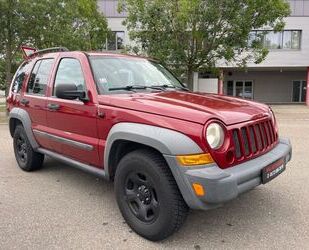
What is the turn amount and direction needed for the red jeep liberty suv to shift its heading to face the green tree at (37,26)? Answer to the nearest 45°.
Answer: approximately 135° to its left

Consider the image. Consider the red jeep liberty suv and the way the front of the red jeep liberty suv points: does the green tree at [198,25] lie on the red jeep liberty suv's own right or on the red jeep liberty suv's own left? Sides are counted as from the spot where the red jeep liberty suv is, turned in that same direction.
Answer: on the red jeep liberty suv's own left

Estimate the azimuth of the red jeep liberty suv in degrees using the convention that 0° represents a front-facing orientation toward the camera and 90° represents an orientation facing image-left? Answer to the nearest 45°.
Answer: approximately 315°
